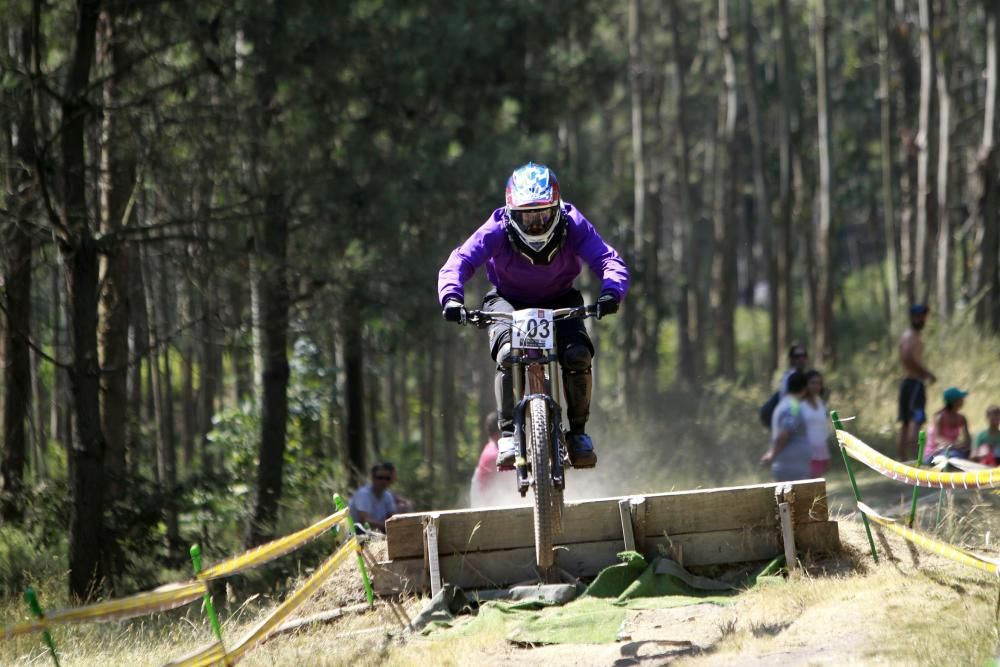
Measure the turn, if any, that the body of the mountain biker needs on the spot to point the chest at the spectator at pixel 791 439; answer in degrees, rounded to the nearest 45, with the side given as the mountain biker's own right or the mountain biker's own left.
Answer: approximately 135° to the mountain biker's own left

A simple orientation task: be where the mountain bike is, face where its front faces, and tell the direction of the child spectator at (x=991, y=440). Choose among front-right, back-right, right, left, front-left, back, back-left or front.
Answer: back-left

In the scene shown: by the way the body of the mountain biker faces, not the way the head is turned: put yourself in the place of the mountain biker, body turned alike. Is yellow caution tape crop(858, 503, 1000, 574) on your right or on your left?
on your left

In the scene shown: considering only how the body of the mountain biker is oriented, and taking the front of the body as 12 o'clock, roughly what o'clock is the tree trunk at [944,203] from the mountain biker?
The tree trunk is roughly at 7 o'clock from the mountain biker.

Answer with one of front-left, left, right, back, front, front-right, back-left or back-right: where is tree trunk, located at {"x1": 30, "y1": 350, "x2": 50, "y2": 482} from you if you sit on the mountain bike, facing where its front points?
back-right

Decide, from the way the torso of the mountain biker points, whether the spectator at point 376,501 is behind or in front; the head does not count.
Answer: behind

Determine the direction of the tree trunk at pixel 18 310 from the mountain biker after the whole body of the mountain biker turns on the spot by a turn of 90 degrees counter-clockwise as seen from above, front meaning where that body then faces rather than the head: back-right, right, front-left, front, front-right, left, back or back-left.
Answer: back-left

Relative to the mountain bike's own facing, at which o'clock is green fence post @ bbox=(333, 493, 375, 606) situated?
The green fence post is roughly at 4 o'clock from the mountain bike.

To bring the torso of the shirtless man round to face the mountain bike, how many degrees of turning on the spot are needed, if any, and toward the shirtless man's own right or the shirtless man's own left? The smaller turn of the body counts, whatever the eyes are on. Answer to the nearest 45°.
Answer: approximately 90° to the shirtless man's own right

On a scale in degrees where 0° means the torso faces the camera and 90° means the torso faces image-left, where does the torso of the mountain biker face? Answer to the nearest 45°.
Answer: approximately 0°
